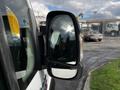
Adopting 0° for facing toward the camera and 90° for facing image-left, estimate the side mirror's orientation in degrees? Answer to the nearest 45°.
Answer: approximately 0°
